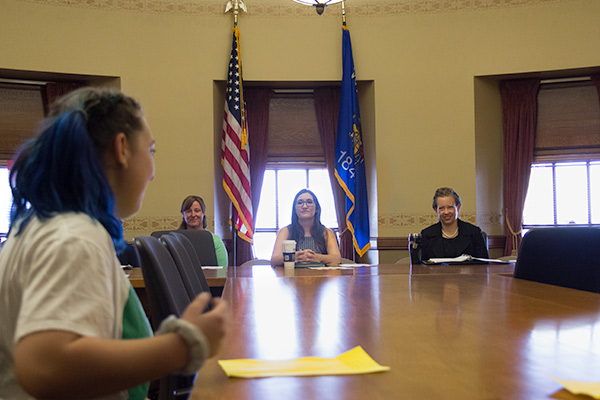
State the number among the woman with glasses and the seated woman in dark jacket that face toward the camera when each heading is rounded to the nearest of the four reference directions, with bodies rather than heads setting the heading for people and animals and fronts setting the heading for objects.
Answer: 2

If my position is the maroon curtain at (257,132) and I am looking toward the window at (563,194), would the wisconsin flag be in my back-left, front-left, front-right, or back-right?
front-right

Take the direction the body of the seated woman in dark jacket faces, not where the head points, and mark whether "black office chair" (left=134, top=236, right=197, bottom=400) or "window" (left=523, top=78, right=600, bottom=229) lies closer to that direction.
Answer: the black office chair

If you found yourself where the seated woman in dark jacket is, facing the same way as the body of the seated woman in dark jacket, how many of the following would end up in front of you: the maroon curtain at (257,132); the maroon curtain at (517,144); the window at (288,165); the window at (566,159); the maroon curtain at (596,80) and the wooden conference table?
1

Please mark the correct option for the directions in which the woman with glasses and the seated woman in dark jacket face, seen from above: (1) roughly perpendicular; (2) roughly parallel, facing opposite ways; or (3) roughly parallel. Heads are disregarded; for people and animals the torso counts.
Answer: roughly parallel

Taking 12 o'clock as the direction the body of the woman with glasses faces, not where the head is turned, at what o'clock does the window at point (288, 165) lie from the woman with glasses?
The window is roughly at 6 o'clock from the woman with glasses.

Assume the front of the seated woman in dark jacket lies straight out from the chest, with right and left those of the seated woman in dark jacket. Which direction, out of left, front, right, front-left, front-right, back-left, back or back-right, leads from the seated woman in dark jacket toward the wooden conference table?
front

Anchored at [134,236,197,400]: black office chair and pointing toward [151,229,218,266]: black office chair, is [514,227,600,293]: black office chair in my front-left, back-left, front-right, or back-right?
front-right

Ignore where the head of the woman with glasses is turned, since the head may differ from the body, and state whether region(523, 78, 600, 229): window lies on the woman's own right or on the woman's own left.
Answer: on the woman's own left

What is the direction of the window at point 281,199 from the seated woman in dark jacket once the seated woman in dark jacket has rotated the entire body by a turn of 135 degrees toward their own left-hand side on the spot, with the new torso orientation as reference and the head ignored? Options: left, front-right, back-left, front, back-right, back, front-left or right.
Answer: left

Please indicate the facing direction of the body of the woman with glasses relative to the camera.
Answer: toward the camera

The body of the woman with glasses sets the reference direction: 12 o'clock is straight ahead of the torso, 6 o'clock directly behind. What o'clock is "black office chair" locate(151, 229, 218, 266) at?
The black office chair is roughly at 2 o'clock from the woman with glasses.

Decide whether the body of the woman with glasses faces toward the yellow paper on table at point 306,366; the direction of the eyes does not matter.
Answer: yes

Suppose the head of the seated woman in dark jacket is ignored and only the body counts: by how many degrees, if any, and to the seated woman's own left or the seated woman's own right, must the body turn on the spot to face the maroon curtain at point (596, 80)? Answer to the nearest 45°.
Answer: approximately 135° to the seated woman's own left

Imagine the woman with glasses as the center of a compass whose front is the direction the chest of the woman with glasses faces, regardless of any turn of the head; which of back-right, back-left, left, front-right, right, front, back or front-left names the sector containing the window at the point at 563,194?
back-left

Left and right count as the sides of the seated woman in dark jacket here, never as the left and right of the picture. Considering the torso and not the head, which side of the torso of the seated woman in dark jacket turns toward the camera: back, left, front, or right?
front
